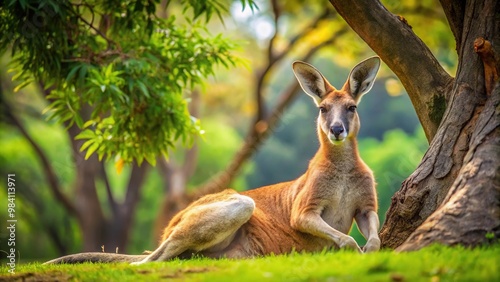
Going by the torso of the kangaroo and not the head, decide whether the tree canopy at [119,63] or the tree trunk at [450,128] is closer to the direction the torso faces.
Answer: the tree trunk

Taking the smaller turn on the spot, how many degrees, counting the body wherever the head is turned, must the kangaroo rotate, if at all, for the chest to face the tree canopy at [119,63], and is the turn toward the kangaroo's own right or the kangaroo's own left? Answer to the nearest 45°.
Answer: approximately 180°

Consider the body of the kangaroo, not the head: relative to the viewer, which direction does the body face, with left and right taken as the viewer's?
facing the viewer and to the right of the viewer
